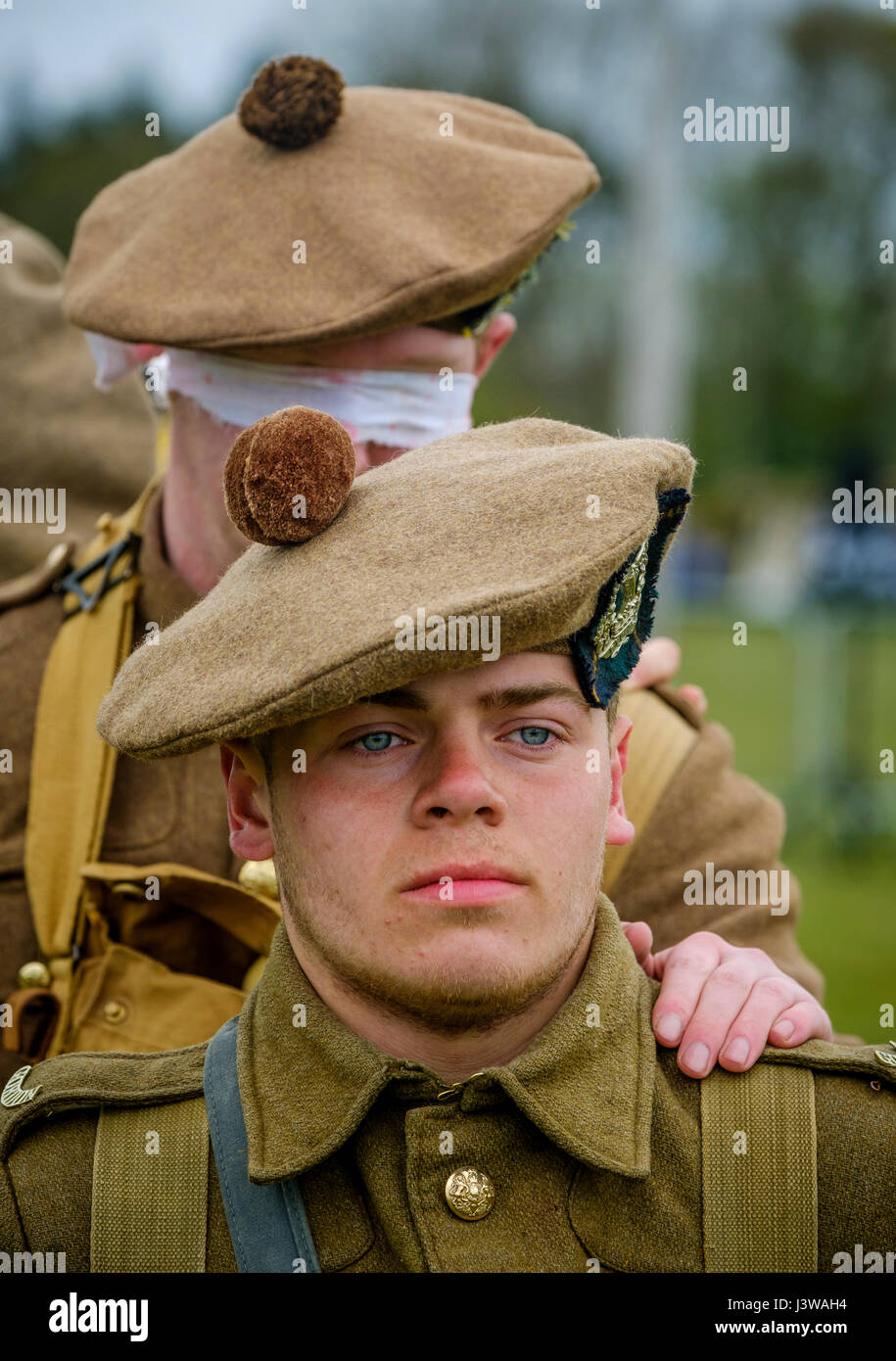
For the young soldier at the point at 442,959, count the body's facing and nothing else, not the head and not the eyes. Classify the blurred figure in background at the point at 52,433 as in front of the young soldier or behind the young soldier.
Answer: behind

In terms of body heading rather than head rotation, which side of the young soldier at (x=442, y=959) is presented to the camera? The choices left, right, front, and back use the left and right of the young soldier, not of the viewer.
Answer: front

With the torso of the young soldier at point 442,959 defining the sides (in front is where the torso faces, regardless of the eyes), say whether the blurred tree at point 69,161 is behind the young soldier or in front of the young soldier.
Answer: behind
